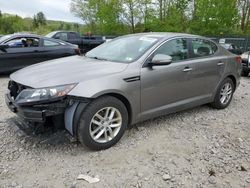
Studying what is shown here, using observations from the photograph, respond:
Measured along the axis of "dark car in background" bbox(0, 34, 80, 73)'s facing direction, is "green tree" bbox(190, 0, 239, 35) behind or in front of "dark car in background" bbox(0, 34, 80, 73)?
behind

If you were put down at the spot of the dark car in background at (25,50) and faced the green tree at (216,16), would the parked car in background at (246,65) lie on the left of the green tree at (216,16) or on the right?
right

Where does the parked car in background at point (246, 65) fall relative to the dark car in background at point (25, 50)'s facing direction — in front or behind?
behind

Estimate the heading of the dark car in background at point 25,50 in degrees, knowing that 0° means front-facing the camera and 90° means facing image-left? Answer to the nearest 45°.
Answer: approximately 90°
